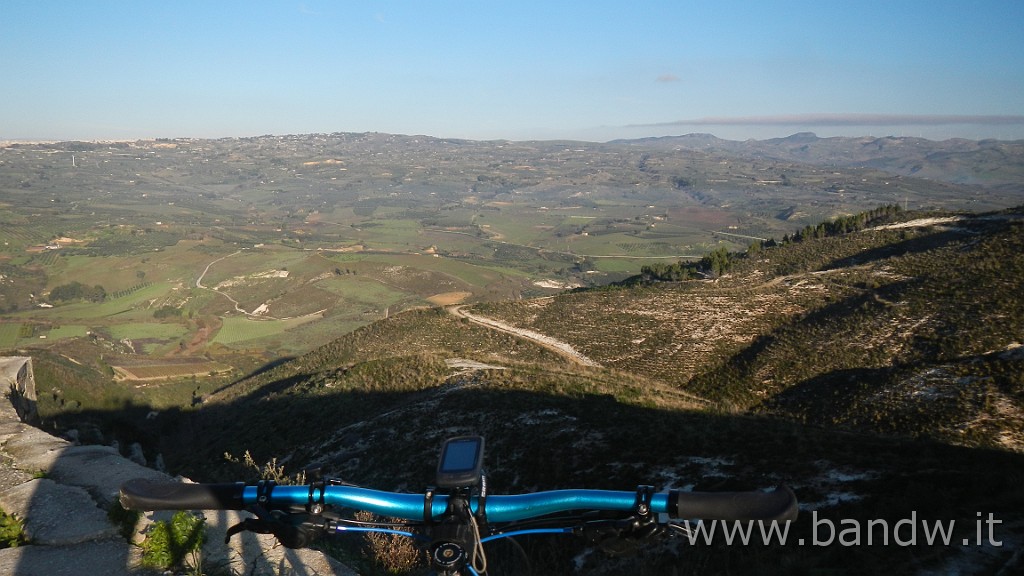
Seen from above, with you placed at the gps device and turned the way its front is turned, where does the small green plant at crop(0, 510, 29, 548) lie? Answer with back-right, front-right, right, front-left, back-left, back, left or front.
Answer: back-right

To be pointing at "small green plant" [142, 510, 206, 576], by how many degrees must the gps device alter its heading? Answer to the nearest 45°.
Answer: approximately 135° to its right

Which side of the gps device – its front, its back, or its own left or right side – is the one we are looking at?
front

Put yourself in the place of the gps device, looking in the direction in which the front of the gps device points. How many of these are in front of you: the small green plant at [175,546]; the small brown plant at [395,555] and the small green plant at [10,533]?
0

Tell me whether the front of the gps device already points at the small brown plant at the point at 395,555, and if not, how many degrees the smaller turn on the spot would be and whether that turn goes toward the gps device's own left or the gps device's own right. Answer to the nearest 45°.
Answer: approximately 180°
